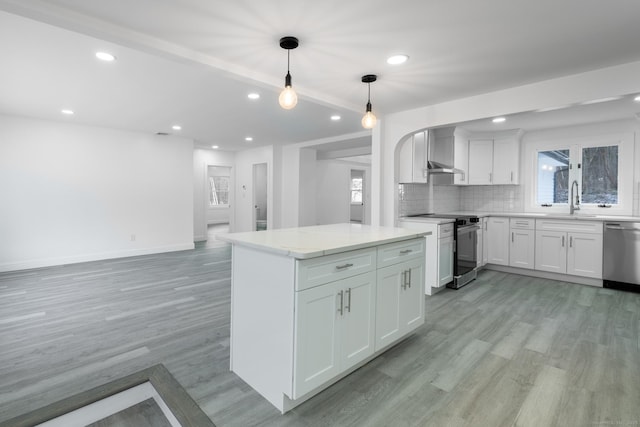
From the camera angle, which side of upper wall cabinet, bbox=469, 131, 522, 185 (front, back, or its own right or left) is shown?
front

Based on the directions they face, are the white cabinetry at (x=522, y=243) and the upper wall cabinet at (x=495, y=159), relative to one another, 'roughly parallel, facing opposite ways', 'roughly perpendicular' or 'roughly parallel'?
roughly parallel

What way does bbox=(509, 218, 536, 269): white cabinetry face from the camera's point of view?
toward the camera

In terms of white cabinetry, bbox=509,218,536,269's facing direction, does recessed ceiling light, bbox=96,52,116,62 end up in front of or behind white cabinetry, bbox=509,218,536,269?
in front

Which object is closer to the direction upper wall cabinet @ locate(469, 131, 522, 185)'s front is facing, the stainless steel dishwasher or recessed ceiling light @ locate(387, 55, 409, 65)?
the recessed ceiling light

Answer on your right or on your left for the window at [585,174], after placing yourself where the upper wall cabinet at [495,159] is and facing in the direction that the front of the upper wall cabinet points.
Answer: on your left

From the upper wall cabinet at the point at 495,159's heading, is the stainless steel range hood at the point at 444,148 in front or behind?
in front

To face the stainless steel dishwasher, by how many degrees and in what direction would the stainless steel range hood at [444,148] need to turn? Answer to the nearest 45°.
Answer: approximately 45° to its left

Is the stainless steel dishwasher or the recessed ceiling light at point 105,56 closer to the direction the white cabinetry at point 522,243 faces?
the recessed ceiling light

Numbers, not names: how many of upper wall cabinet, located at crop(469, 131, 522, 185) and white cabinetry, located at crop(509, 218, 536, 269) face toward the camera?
2

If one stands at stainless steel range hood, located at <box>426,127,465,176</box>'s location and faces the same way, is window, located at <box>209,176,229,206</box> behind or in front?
behind

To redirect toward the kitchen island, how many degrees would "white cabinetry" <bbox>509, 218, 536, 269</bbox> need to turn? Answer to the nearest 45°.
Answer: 0° — it already faces it

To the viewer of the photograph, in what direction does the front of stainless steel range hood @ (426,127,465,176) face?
facing the viewer and to the right of the viewer

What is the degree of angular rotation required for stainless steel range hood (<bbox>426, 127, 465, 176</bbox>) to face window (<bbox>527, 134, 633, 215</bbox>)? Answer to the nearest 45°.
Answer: approximately 45° to its left
